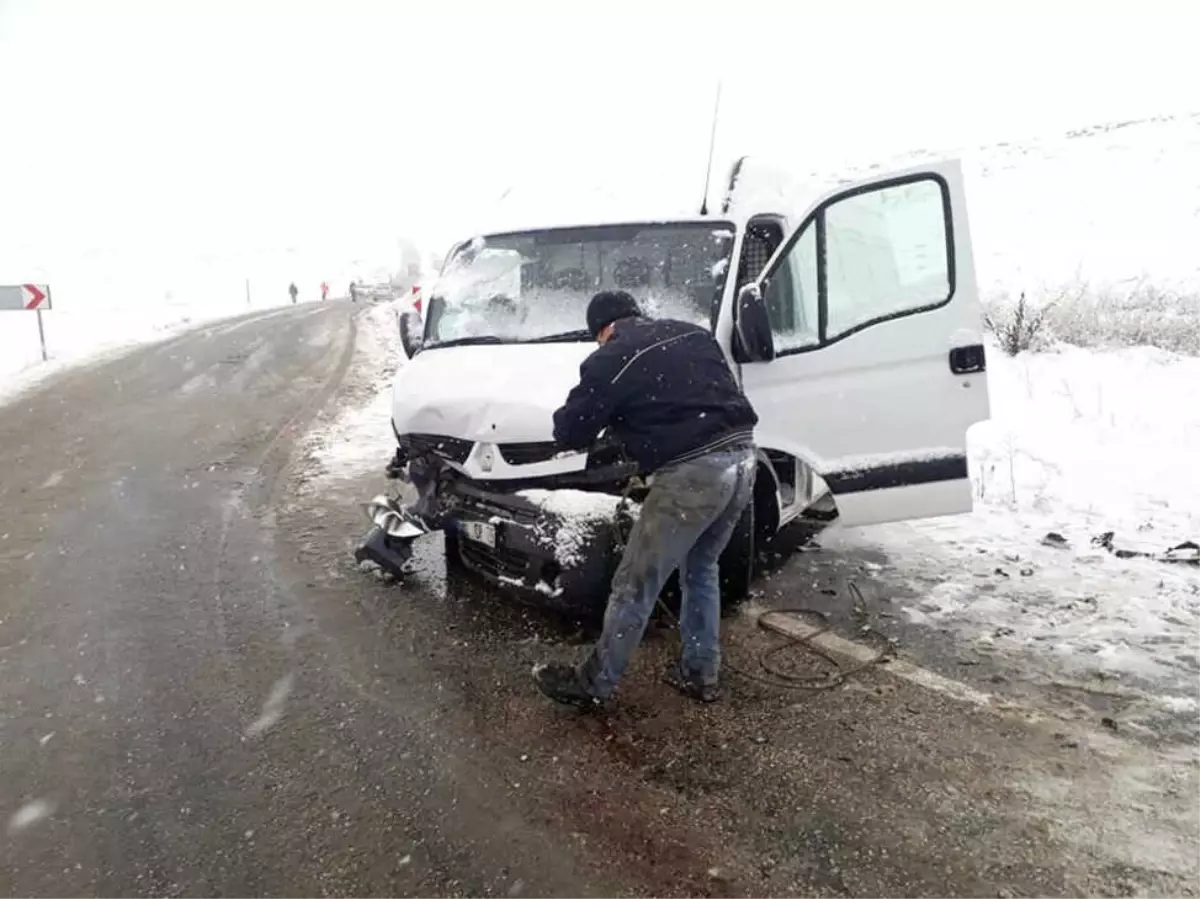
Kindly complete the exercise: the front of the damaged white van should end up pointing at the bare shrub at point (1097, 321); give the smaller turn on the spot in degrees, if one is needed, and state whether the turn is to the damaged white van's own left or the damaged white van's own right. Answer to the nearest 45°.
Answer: approximately 180°

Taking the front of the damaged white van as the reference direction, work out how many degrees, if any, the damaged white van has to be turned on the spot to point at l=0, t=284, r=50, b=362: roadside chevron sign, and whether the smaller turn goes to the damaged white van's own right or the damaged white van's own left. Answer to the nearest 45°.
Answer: approximately 90° to the damaged white van's own right
